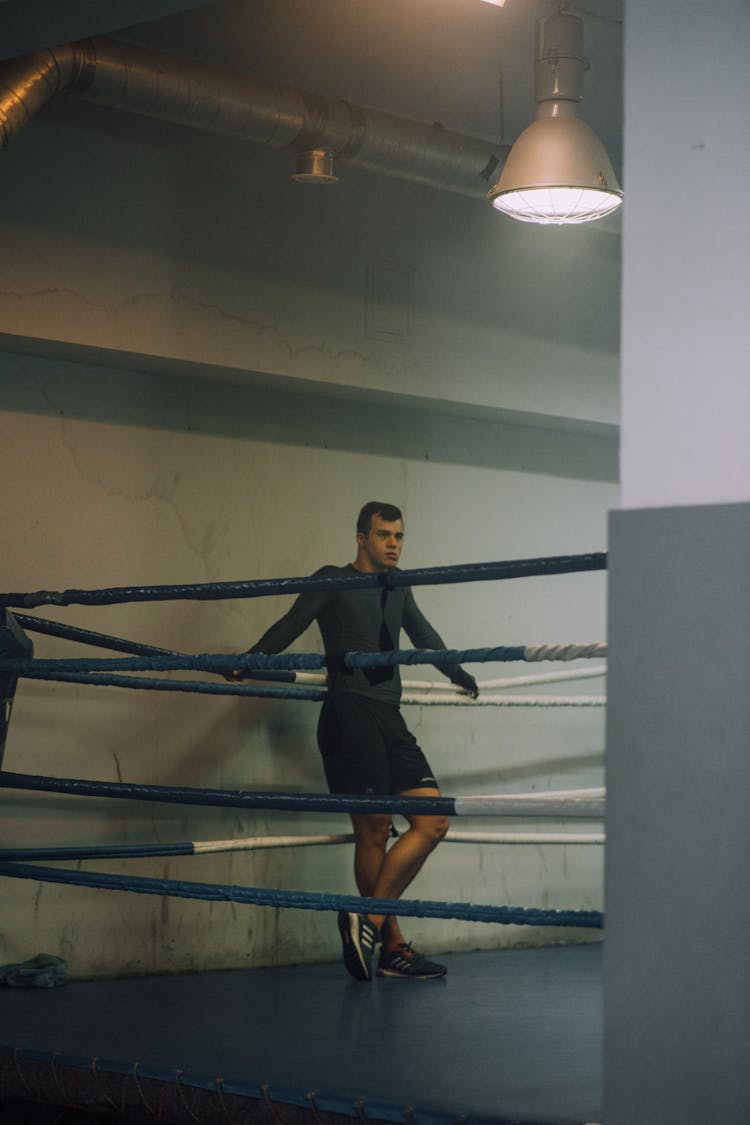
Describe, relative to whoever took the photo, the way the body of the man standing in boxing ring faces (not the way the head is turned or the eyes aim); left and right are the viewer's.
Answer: facing the viewer and to the right of the viewer

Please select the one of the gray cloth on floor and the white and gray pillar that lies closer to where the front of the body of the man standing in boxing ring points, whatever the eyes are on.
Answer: the white and gray pillar

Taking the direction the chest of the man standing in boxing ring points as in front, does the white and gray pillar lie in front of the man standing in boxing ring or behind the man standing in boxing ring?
in front

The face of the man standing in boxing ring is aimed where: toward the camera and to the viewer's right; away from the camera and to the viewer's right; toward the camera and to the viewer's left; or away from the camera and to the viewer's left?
toward the camera and to the viewer's right
